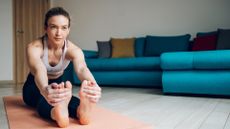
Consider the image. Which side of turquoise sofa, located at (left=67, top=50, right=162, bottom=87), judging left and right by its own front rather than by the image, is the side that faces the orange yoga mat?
front

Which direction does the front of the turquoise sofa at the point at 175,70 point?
toward the camera

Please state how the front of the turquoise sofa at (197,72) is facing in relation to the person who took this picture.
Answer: facing the viewer
